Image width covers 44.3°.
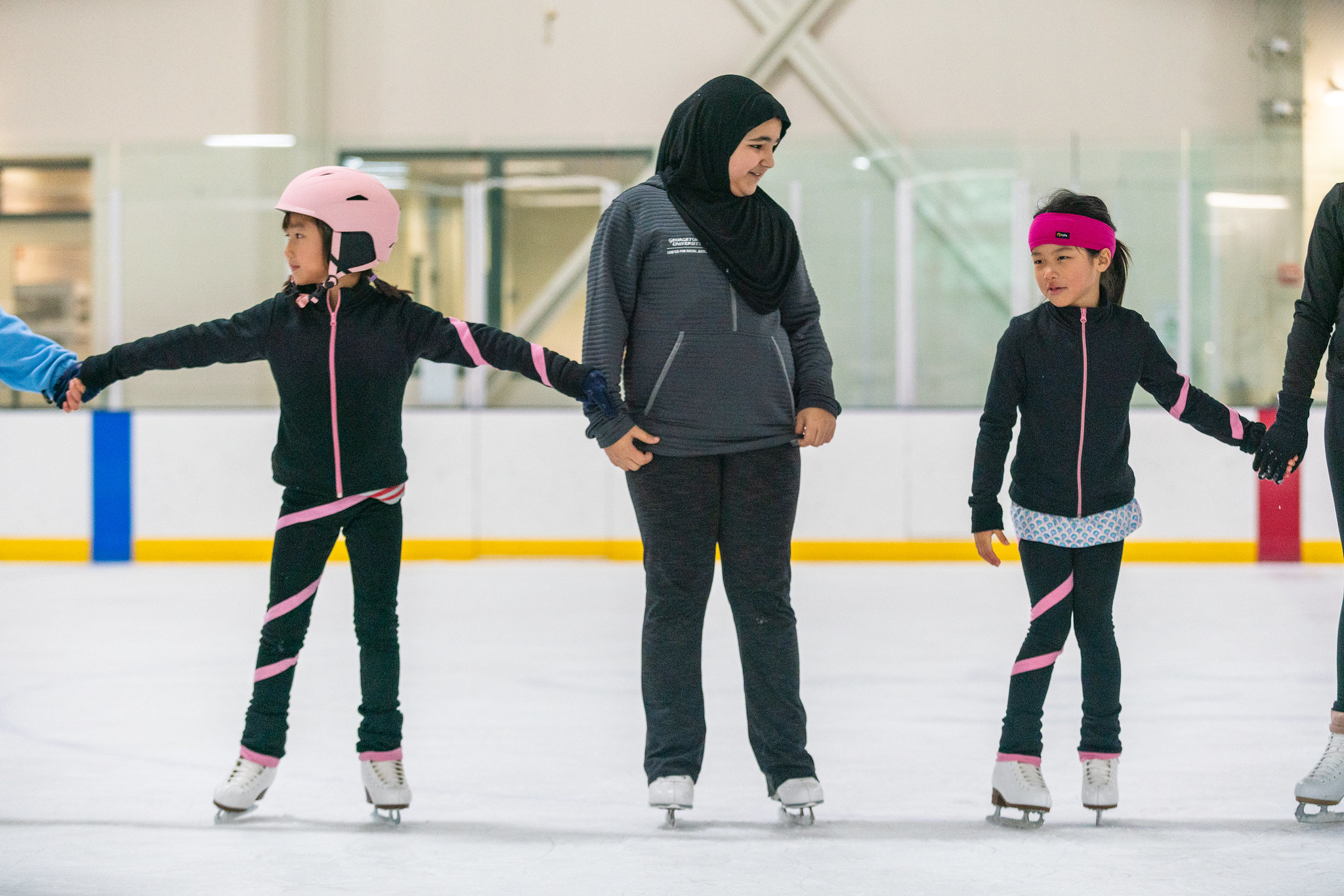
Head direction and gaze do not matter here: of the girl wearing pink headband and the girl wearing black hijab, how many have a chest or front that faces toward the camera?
2

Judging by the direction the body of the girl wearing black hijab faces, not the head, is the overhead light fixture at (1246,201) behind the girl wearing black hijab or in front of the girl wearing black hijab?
behind

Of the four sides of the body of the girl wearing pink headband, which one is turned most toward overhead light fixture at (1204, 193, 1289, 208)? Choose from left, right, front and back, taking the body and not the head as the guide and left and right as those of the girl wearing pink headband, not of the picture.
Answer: back

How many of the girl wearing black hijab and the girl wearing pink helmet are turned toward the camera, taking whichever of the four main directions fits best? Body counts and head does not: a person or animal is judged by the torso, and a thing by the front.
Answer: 2

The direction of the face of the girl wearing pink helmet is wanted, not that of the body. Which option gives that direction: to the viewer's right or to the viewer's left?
to the viewer's left

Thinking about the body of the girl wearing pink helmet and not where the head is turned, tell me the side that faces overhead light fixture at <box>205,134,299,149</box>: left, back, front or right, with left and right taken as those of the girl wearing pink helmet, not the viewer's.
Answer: back

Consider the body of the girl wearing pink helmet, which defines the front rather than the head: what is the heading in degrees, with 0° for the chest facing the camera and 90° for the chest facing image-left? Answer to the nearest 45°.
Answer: approximately 0°

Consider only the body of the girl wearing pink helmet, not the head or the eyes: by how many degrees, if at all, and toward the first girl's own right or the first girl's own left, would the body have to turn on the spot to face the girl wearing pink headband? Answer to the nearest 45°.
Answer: approximately 90° to the first girl's own left

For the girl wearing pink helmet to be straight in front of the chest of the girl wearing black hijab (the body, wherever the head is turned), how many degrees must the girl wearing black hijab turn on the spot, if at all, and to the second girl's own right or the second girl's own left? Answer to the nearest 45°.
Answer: approximately 90° to the second girl's own right

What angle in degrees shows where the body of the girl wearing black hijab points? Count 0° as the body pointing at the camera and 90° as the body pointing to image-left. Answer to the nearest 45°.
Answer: approximately 0°
